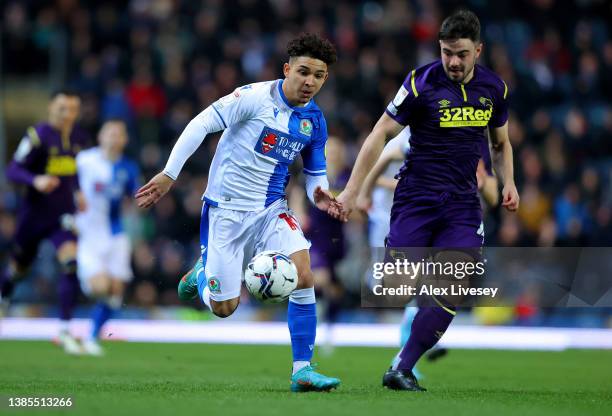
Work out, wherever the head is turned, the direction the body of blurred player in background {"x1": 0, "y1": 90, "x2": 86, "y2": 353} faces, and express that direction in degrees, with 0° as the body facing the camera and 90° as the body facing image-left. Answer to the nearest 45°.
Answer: approximately 315°

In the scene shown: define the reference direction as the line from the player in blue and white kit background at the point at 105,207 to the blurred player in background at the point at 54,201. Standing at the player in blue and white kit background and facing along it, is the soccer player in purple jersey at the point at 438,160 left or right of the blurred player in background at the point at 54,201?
left

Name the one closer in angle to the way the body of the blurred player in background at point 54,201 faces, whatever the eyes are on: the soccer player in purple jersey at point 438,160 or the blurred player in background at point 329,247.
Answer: the soccer player in purple jersey

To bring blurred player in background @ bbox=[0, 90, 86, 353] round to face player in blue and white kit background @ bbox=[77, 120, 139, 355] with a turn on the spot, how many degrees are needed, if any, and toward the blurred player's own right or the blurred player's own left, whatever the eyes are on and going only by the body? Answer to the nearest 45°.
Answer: approximately 90° to the blurred player's own left

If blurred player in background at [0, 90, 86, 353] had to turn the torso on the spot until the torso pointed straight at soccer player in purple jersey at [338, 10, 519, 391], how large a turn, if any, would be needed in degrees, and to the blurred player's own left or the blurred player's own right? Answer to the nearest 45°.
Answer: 0° — they already face them

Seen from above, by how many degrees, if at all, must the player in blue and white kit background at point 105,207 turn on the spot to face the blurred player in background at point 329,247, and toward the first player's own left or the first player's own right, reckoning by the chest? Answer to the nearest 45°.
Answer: approximately 90° to the first player's own left

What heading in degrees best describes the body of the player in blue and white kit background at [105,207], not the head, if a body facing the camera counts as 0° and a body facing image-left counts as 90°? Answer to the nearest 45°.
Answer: approximately 0°
